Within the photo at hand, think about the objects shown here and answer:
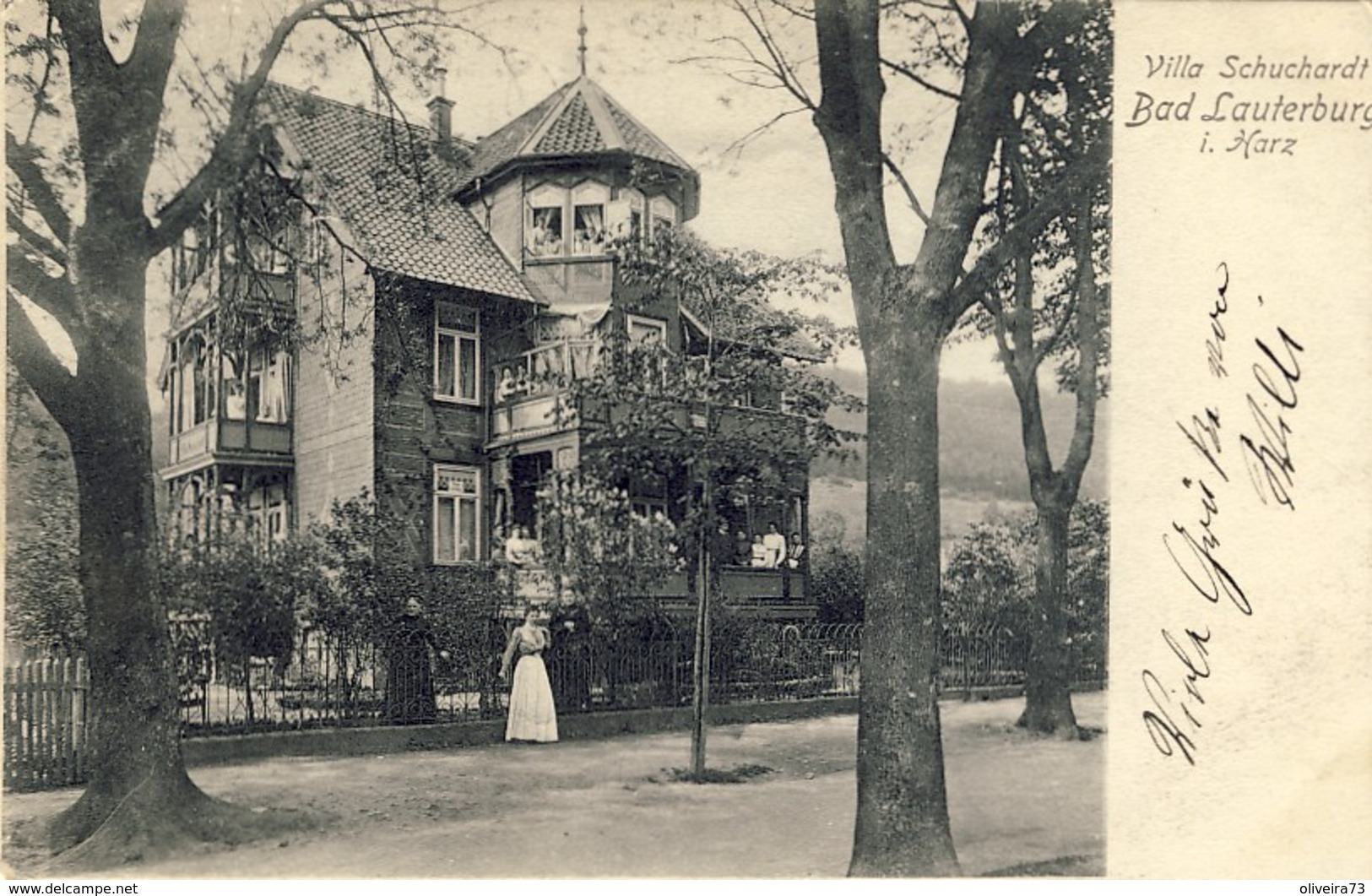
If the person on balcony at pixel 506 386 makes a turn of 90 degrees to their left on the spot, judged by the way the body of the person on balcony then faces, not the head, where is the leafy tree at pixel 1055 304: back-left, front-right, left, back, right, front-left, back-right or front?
front

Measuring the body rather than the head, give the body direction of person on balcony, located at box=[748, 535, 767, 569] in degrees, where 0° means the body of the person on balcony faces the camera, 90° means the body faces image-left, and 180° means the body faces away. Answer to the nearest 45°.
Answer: approximately 0°

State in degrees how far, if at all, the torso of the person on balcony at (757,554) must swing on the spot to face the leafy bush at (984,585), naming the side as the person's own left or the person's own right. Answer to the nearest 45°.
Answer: approximately 90° to the person's own left

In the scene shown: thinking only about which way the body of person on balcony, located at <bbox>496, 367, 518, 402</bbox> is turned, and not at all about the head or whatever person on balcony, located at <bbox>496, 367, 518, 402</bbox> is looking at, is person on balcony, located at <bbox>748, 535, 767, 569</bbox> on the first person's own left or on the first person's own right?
on the first person's own left

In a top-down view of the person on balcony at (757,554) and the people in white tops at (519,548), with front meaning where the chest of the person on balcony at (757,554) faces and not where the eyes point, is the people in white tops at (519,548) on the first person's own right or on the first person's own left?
on the first person's own right

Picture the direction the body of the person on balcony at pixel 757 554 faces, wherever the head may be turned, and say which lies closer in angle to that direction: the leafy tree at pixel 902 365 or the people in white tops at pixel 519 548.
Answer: the leafy tree

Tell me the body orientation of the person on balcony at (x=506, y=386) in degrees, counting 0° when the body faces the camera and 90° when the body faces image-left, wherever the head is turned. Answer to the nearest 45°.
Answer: approximately 0°

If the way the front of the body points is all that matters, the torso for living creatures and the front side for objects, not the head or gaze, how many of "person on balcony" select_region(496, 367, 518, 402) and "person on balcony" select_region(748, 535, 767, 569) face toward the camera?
2
